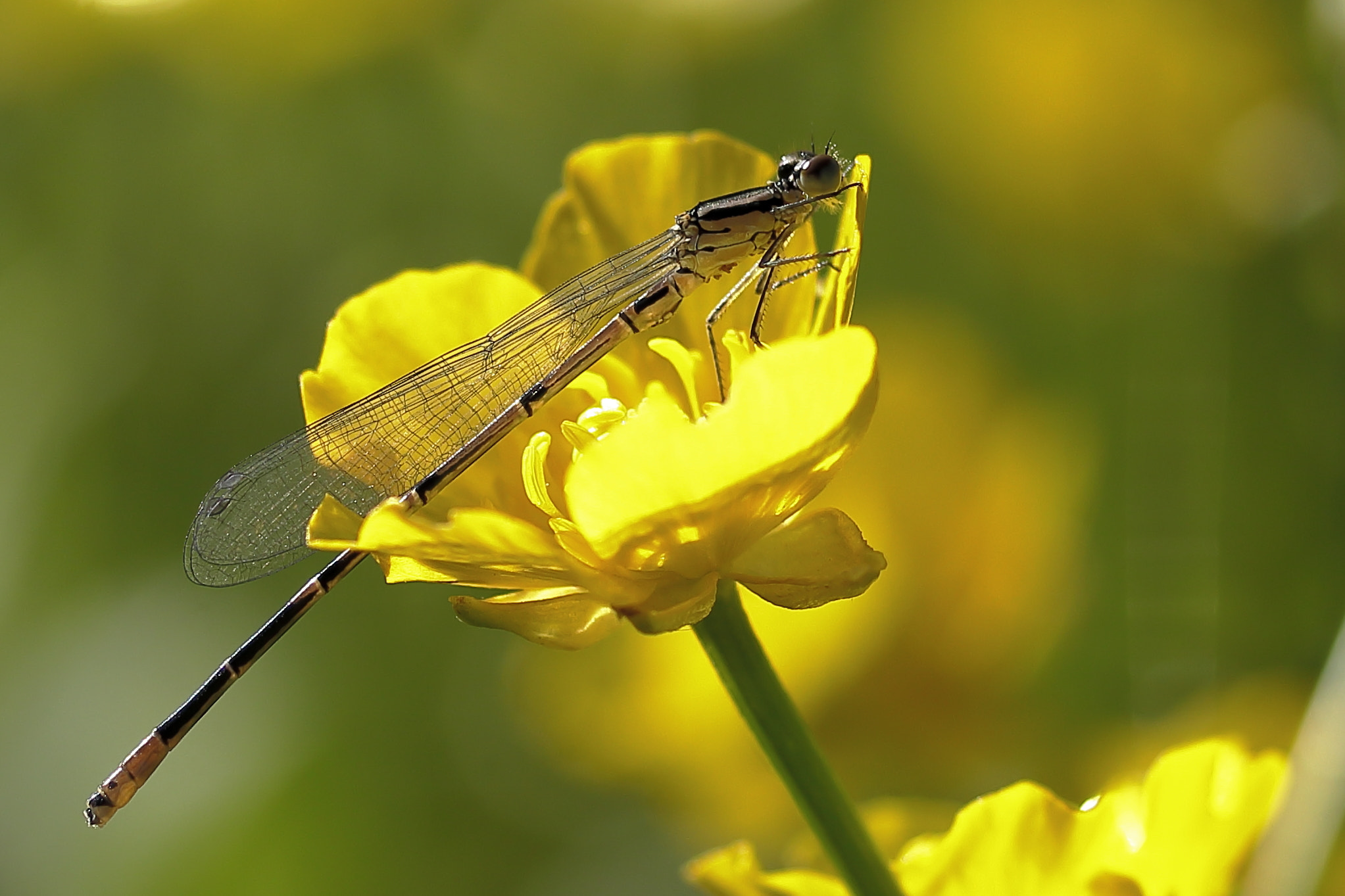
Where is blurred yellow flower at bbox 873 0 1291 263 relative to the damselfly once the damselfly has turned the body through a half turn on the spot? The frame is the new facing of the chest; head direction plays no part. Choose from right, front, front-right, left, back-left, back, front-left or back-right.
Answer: back-right

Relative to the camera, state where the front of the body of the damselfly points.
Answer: to the viewer's right
